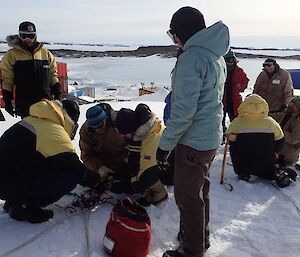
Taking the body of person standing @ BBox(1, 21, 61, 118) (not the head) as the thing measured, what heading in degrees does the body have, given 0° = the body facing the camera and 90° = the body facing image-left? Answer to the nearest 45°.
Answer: approximately 0°

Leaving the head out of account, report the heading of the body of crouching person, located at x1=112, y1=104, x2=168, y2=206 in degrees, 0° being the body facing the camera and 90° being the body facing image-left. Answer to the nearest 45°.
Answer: approximately 90°

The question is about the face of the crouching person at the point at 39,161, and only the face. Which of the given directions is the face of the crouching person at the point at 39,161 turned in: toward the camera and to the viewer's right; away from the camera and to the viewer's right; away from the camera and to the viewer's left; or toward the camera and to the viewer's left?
away from the camera and to the viewer's right

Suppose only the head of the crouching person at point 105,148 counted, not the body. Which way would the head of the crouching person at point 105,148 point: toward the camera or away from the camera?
toward the camera

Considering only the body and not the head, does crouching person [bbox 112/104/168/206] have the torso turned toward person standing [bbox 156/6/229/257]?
no

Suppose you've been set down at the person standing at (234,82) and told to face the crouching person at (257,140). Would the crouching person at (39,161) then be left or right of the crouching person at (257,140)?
right

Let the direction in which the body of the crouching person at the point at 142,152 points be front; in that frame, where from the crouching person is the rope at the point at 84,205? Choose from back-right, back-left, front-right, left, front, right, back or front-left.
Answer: front

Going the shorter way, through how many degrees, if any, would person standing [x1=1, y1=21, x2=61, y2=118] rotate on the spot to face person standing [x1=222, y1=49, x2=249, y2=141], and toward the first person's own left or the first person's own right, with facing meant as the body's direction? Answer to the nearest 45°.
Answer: approximately 90° to the first person's own left

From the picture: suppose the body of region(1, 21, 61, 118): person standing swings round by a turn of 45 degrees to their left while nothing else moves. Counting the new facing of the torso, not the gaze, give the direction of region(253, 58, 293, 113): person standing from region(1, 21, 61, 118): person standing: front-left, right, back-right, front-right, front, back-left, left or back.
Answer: front-left

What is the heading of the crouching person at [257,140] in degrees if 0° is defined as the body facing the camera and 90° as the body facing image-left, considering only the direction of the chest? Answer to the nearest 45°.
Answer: approximately 180°

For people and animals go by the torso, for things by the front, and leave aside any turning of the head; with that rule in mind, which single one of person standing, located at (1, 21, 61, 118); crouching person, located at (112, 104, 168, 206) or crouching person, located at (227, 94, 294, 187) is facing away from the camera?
crouching person, located at (227, 94, 294, 187)
